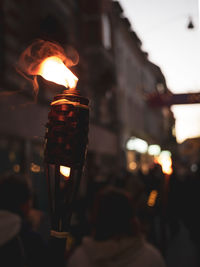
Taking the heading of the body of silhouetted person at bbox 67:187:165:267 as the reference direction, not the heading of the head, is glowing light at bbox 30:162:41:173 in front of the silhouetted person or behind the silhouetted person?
in front

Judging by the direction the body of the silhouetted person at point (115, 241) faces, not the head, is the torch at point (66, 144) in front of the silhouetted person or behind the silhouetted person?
behind

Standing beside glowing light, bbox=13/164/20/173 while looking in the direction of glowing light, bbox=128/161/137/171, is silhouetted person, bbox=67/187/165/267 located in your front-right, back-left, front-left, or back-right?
back-right

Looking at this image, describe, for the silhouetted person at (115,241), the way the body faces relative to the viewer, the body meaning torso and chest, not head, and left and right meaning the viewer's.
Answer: facing away from the viewer

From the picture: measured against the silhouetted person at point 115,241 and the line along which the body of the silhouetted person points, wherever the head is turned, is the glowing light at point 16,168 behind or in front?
in front

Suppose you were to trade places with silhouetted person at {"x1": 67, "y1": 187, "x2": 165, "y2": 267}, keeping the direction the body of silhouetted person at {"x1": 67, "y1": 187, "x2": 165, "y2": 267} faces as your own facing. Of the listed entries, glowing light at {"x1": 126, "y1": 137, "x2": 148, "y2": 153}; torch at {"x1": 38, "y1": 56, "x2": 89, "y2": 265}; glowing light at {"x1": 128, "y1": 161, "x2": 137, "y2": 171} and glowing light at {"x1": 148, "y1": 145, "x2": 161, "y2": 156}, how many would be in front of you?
3

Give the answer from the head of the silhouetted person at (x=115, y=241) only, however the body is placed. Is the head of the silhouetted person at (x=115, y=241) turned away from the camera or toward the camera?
away from the camera

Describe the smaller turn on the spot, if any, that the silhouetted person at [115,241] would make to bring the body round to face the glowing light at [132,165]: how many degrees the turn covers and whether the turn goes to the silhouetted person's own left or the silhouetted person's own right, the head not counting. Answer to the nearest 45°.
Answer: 0° — they already face it

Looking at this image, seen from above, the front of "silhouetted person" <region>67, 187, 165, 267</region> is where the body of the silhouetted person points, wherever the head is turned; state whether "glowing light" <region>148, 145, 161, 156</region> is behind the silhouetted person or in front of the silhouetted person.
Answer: in front
